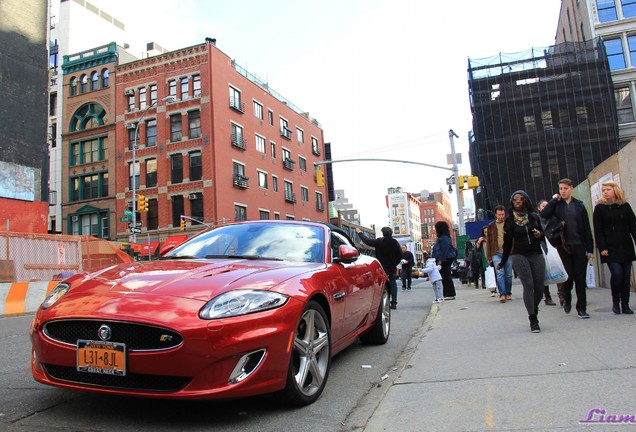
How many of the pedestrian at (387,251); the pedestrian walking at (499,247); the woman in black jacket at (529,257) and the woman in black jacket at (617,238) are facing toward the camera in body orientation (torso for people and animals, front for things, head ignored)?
3

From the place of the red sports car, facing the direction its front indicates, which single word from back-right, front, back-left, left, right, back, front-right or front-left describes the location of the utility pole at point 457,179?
back

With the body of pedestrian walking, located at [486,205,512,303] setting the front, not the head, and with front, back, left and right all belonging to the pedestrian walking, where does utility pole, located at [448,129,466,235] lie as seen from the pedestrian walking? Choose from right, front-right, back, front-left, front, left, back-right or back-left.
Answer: back

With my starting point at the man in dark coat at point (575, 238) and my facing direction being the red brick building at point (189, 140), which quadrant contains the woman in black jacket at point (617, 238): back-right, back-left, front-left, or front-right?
back-right

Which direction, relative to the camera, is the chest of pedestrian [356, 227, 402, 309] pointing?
away from the camera

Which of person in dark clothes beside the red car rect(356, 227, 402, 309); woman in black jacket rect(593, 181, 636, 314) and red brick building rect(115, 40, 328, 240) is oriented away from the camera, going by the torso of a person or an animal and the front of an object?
the person in dark clothes beside the red car

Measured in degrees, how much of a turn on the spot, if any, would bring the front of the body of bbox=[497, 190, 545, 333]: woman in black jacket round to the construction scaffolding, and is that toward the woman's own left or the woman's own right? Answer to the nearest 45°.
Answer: approximately 180°
